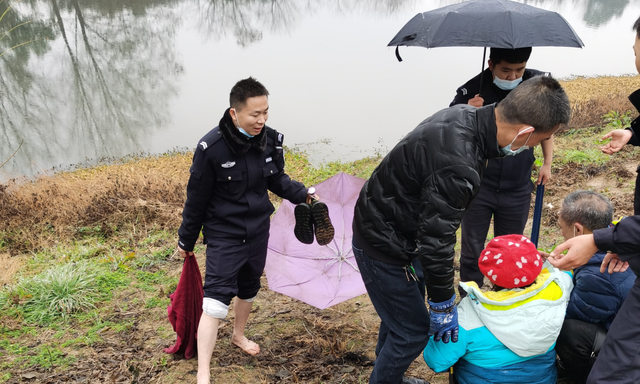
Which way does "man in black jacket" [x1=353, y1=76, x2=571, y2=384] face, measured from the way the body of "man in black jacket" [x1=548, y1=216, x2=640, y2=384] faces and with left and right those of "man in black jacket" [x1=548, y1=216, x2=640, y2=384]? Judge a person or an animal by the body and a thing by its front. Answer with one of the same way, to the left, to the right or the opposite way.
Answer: the opposite way

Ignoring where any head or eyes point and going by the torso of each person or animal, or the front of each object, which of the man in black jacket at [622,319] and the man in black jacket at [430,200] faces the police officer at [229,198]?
the man in black jacket at [622,319]

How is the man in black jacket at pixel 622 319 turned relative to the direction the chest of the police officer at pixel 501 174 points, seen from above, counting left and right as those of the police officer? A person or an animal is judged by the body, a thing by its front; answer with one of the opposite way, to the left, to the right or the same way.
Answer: to the right

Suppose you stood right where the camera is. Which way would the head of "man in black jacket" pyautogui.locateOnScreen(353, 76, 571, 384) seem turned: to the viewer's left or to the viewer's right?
to the viewer's right

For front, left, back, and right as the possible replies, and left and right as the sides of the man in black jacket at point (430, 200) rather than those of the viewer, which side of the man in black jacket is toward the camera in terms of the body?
right

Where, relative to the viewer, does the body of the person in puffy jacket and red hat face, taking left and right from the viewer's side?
facing away from the viewer
